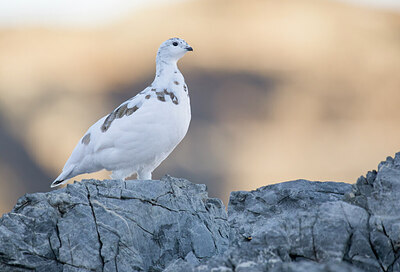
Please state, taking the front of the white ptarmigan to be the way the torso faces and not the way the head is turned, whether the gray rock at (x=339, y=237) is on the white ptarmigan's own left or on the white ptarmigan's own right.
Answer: on the white ptarmigan's own right

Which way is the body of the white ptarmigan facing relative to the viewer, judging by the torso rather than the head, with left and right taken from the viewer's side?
facing to the right of the viewer
